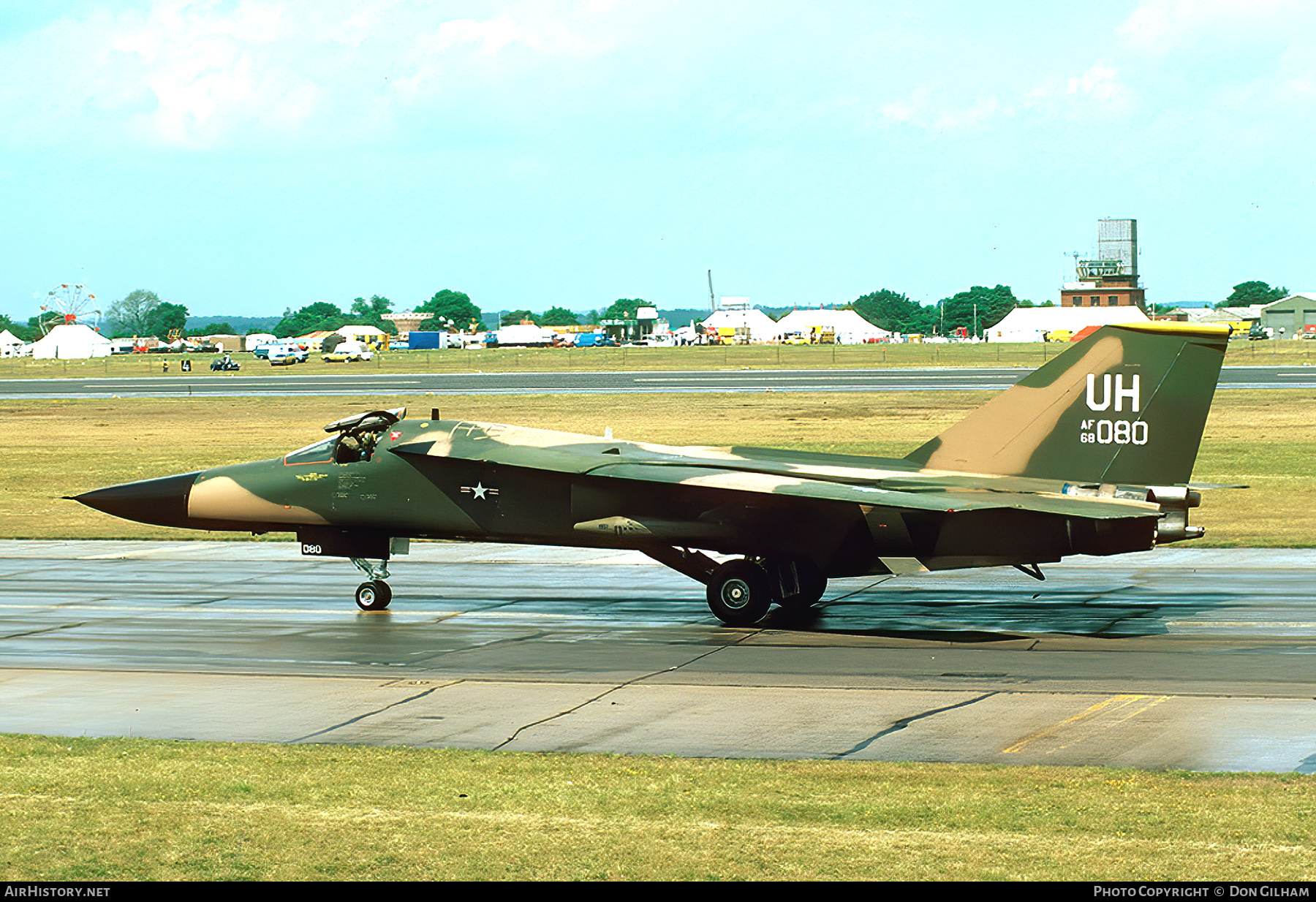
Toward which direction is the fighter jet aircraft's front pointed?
to the viewer's left
